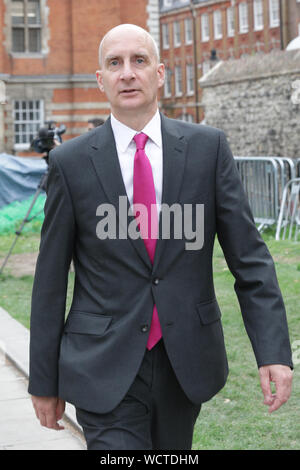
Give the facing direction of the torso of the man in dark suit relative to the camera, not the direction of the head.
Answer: toward the camera

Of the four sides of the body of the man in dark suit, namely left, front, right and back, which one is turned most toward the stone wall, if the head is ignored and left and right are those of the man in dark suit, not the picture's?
back

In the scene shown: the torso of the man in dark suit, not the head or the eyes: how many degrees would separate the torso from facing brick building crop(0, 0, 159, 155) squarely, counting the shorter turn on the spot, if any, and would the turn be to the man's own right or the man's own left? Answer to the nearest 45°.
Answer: approximately 180°

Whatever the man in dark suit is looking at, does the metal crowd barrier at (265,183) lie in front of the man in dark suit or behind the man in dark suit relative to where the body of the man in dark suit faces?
behind
